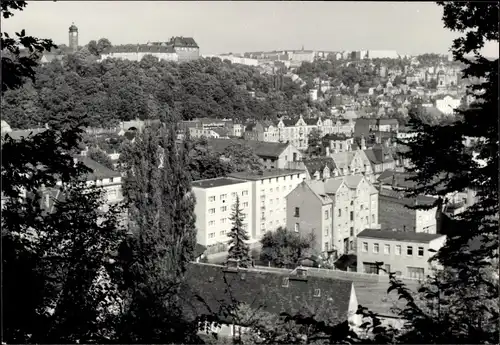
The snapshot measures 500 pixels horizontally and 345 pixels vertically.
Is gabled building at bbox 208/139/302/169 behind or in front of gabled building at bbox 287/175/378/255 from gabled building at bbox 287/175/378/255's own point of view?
behind

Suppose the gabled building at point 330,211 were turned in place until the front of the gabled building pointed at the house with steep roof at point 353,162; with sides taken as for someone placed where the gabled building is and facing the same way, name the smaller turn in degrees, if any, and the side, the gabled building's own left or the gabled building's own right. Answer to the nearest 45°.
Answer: approximately 135° to the gabled building's own left

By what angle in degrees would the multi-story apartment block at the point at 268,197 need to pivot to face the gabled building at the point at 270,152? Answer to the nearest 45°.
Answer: approximately 135° to its left

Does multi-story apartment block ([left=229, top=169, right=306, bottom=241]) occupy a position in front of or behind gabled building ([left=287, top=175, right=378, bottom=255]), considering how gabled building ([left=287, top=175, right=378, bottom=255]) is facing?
behind

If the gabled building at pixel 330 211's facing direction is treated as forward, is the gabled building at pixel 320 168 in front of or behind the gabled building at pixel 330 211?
behind

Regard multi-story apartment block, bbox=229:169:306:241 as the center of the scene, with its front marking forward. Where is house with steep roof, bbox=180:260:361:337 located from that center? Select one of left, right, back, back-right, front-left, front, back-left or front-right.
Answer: front-right

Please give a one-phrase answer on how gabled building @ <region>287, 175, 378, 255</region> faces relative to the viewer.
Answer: facing the viewer and to the right of the viewer

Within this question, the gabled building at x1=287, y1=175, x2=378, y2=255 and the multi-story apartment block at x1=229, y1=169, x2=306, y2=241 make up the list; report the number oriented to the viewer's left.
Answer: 0
